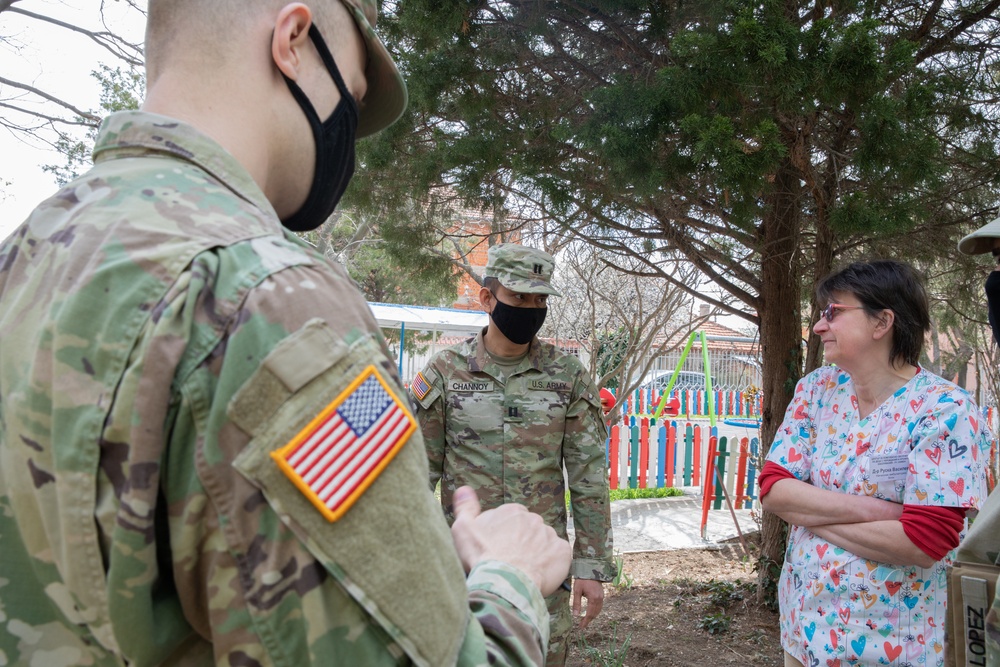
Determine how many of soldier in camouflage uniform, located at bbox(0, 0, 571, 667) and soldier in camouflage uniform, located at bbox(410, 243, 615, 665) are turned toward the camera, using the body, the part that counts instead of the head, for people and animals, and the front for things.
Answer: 1

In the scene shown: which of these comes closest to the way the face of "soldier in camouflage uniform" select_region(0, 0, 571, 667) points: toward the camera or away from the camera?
away from the camera

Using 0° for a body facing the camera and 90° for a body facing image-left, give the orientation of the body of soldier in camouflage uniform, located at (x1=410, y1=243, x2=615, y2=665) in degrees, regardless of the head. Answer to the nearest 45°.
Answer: approximately 0°

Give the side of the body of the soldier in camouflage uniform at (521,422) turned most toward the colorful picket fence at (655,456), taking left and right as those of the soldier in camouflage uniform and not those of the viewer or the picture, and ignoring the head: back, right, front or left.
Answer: back

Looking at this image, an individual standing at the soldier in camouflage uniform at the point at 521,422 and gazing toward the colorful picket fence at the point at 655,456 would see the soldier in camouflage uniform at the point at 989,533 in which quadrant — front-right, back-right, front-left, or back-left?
back-right

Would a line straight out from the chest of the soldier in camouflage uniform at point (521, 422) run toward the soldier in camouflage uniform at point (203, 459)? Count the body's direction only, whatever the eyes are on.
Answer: yes

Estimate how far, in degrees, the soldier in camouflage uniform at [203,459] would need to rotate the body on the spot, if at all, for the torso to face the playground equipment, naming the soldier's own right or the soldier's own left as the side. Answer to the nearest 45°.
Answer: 0° — they already face it

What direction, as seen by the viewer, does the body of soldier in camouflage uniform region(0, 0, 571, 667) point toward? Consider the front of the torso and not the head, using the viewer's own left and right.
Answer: facing away from the viewer and to the right of the viewer

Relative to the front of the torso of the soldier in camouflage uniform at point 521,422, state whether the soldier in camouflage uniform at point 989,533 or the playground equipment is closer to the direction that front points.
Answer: the soldier in camouflage uniform
